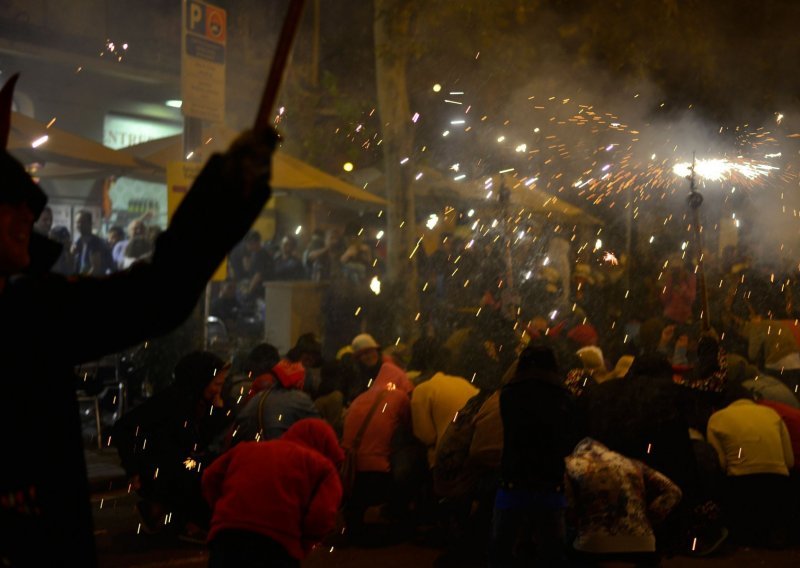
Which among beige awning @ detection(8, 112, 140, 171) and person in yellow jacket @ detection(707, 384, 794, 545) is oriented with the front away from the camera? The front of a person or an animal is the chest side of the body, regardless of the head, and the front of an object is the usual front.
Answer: the person in yellow jacket

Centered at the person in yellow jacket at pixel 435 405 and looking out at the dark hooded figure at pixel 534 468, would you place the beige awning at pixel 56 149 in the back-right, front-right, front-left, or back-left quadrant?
back-right

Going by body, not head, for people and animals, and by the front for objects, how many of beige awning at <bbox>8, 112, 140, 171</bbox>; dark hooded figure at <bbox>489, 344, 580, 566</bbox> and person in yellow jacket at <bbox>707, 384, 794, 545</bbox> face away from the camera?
2

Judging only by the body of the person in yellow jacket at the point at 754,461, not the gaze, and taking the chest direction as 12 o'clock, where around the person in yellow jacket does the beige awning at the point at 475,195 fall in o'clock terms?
The beige awning is roughly at 11 o'clock from the person in yellow jacket.

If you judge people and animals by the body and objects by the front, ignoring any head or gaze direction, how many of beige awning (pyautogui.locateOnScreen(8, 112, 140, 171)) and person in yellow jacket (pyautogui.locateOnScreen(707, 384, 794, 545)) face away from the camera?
1

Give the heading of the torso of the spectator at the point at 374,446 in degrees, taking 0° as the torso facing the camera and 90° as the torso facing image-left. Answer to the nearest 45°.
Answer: approximately 225°

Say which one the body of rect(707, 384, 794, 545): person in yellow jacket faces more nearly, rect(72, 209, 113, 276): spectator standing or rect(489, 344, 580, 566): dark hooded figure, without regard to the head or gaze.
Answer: the spectator standing

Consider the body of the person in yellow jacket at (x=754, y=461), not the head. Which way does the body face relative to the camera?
away from the camera

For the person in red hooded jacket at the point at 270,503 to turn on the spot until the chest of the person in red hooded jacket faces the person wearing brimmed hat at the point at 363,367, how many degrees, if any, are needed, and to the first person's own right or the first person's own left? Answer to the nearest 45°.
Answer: approximately 45° to the first person's own left

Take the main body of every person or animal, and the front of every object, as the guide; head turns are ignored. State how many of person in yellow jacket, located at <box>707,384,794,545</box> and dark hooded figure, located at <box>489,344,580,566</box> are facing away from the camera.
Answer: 2
